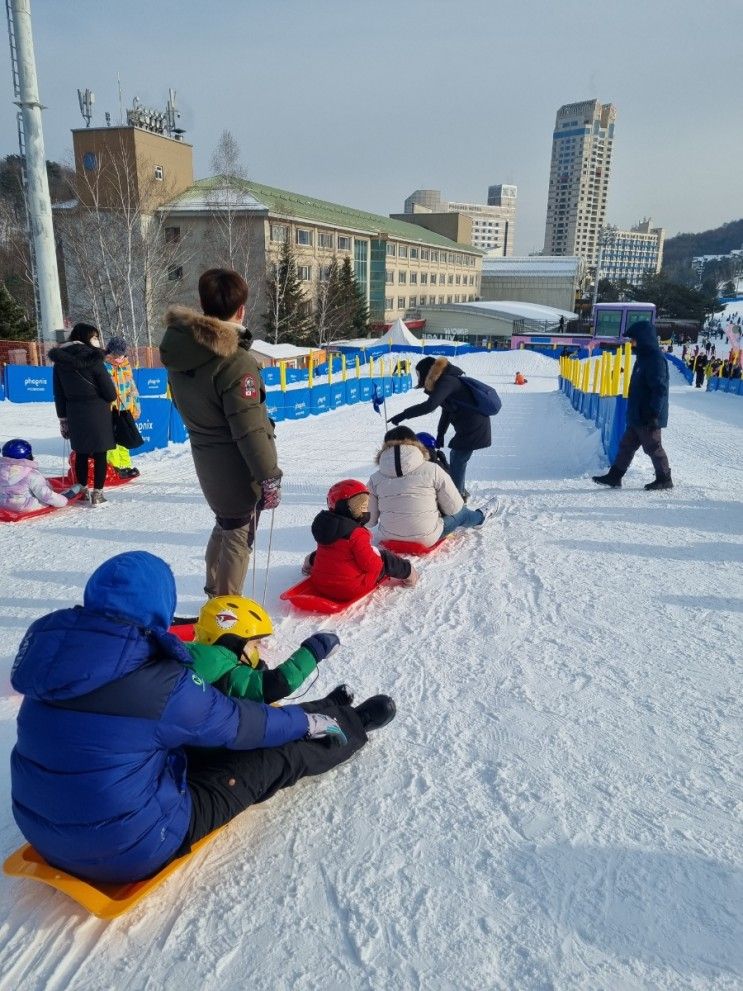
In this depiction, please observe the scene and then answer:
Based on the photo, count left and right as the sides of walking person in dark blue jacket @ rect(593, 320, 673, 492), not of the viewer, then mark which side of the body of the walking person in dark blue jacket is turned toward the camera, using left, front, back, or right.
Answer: left

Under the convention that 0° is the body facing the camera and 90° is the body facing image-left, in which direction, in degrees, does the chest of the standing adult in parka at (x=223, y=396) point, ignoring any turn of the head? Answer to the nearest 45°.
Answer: approximately 225°

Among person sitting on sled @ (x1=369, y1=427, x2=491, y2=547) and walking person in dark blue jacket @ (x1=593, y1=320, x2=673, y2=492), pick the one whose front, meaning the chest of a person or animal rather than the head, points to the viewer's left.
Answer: the walking person in dark blue jacket

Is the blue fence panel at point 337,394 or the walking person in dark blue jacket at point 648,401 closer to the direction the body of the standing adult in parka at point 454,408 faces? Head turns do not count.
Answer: the blue fence panel

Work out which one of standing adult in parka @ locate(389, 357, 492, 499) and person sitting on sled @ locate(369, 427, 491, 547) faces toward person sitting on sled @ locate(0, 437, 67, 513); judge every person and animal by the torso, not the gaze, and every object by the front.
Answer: the standing adult in parka

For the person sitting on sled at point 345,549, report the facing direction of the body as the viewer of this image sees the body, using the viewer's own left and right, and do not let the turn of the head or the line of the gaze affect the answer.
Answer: facing away from the viewer and to the right of the viewer

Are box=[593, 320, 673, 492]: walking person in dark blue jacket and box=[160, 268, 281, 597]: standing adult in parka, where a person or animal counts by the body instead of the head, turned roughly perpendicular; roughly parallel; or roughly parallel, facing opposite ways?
roughly perpendicular

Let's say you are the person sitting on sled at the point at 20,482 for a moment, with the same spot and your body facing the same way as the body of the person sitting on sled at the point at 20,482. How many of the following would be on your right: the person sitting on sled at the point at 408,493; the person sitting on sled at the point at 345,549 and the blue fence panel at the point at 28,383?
2

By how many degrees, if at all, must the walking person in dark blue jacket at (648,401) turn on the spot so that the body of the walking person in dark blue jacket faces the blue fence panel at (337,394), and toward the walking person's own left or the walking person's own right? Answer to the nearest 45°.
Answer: approximately 45° to the walking person's own right

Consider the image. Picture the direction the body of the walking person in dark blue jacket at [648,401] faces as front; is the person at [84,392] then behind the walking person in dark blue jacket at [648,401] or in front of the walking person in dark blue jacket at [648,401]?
in front

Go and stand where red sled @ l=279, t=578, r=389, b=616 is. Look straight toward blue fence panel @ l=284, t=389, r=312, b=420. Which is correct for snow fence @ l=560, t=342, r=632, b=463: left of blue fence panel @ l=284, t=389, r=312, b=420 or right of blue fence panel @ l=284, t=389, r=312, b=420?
right

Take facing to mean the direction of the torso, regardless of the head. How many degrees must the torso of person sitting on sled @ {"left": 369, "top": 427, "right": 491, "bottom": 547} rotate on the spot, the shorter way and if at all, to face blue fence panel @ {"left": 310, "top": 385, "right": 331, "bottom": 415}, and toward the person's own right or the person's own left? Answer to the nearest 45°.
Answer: approximately 45° to the person's own left

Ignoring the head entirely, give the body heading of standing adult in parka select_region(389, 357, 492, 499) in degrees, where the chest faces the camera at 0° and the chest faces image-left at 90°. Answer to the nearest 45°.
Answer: approximately 90°

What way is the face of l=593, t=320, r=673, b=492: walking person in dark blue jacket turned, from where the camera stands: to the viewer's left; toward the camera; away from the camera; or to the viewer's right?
to the viewer's left

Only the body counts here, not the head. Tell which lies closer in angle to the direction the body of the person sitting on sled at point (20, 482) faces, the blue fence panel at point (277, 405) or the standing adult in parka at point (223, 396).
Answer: the blue fence panel

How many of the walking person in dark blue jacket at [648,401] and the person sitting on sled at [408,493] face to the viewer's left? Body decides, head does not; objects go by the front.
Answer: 1
